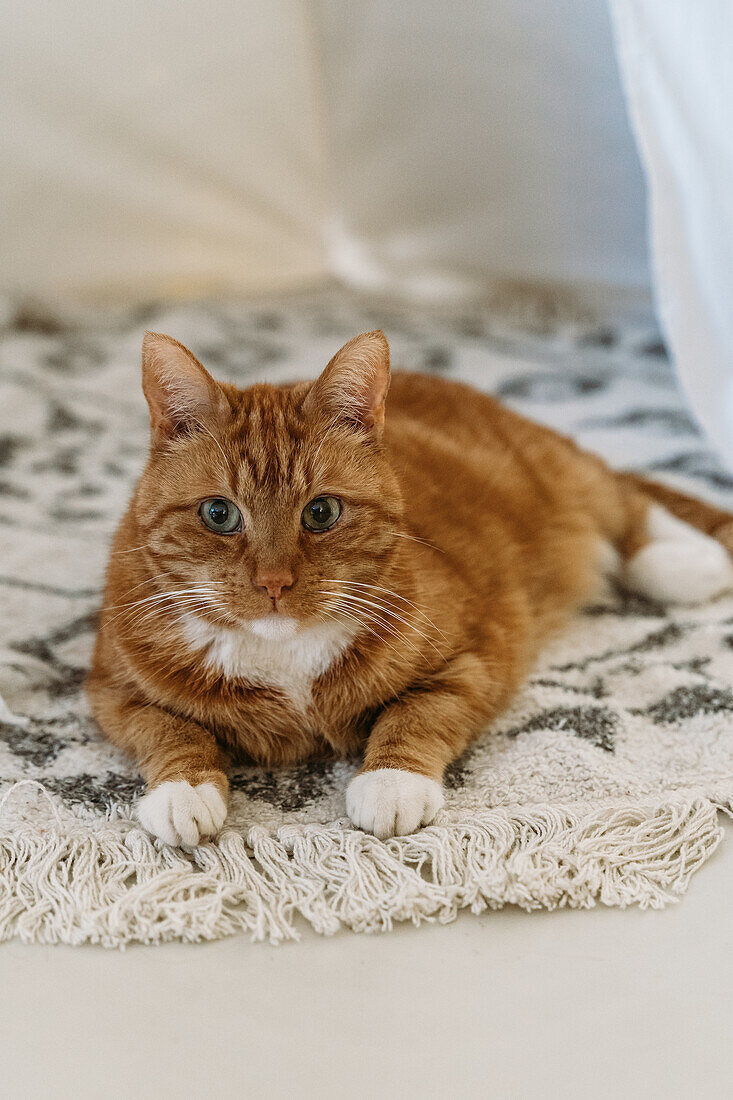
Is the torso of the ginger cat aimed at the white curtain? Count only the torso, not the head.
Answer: no

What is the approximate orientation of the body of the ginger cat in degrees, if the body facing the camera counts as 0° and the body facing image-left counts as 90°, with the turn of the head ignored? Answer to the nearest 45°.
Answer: approximately 45°
